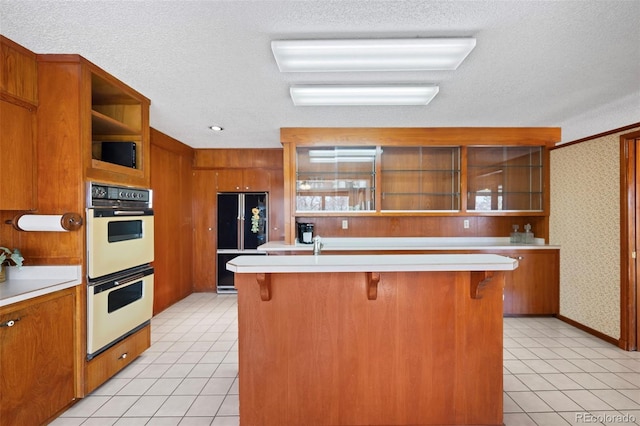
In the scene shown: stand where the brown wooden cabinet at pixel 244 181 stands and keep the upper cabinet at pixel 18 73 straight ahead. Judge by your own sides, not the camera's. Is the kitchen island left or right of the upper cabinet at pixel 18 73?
left

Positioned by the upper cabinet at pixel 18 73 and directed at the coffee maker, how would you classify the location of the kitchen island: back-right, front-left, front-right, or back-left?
front-right

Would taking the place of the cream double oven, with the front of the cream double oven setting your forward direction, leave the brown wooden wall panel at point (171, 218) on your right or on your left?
on your left

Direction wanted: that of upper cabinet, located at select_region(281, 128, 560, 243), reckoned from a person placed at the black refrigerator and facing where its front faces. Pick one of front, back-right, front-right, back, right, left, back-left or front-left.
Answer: front-left

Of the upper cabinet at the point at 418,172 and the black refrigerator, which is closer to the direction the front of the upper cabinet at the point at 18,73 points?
the upper cabinet

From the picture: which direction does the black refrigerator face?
toward the camera

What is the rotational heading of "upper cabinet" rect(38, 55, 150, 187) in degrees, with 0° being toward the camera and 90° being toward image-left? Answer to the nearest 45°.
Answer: approximately 315°

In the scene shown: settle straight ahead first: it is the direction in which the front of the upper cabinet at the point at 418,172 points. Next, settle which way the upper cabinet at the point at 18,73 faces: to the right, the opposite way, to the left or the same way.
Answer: to the left

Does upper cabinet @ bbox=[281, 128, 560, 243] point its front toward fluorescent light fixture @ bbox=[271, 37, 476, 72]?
yes

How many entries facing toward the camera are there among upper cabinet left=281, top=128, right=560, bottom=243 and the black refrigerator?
2

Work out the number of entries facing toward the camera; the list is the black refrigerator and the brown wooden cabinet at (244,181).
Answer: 2

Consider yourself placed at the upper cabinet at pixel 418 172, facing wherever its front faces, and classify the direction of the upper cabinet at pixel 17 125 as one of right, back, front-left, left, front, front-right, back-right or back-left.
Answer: front-right

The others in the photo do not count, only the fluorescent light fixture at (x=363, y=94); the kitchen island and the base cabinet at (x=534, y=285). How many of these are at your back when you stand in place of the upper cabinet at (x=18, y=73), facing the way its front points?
0

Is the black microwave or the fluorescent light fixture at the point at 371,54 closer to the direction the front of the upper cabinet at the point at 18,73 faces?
the fluorescent light fixture

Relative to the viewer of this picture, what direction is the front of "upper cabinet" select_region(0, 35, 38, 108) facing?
facing the viewer and to the right of the viewer

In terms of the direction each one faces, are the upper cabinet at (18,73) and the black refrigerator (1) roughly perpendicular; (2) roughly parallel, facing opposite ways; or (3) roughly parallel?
roughly perpendicular

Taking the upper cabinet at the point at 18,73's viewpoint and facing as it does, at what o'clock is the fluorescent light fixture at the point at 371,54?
The fluorescent light fixture is roughly at 12 o'clock from the upper cabinet.

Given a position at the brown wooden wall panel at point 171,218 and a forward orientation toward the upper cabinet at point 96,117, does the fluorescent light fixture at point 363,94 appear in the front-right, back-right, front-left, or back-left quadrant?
front-left

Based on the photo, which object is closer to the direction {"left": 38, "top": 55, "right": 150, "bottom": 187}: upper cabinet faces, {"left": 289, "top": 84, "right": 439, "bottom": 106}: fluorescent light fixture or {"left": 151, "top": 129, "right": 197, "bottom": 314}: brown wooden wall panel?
the fluorescent light fixture
